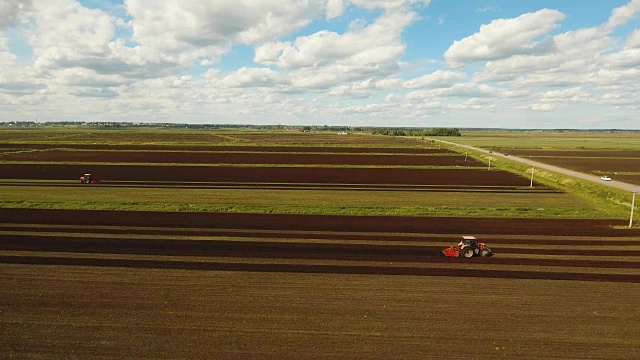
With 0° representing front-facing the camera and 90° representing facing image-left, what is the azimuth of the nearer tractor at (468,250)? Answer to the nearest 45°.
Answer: approximately 270°
